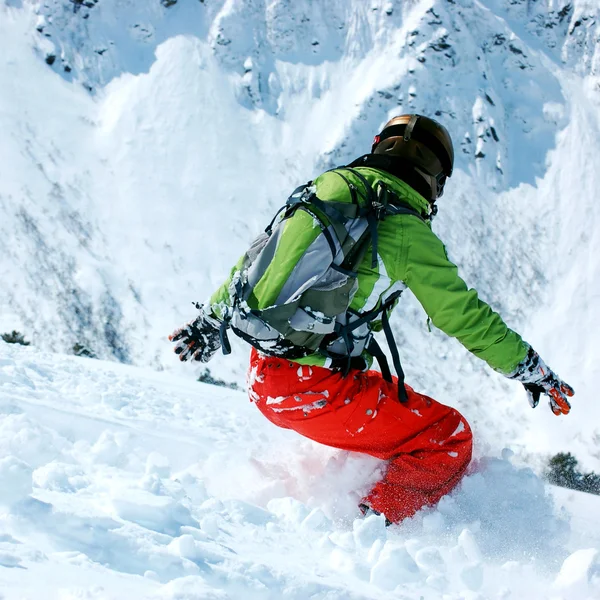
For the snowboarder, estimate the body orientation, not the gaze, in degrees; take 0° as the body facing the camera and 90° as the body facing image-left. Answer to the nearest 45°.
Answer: approximately 225°
